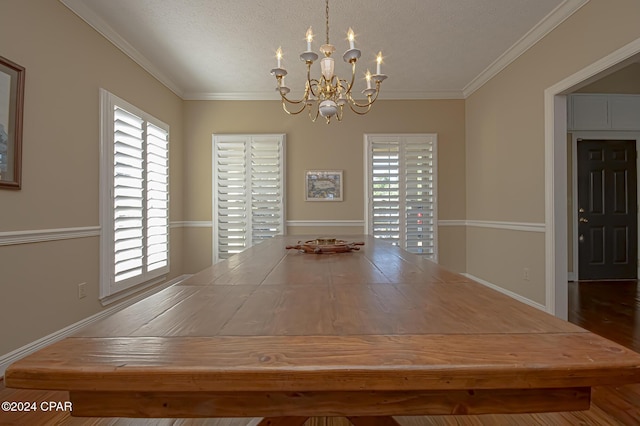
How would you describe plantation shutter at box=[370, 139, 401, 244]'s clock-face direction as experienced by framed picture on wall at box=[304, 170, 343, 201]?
The plantation shutter is roughly at 9 o'clock from the framed picture on wall.

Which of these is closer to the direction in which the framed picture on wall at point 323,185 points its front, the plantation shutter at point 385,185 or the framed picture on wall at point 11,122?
the framed picture on wall

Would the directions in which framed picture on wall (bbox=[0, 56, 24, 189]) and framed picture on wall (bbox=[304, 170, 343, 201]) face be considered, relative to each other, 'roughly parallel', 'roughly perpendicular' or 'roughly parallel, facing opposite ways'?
roughly perpendicular

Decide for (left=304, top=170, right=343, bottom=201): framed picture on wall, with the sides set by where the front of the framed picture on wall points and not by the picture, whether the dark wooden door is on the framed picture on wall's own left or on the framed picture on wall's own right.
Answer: on the framed picture on wall's own left

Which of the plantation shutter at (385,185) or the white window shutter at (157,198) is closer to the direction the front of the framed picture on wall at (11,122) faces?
the plantation shutter

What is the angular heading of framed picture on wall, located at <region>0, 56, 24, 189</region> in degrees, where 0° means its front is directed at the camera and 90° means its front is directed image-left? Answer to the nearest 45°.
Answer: approximately 315°

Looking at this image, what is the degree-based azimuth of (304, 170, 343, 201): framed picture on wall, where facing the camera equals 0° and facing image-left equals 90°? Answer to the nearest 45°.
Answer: approximately 0°

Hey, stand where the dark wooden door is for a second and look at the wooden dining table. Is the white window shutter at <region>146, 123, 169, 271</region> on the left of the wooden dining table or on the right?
right

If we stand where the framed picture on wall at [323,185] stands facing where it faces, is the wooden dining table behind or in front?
in front

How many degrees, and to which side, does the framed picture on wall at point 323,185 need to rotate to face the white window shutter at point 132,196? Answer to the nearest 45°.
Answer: approximately 45° to its right

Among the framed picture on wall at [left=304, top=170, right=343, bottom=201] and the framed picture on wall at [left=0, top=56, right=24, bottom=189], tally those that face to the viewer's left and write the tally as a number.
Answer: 0

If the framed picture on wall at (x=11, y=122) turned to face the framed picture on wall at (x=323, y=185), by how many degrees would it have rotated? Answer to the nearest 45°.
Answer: approximately 45° to its left
